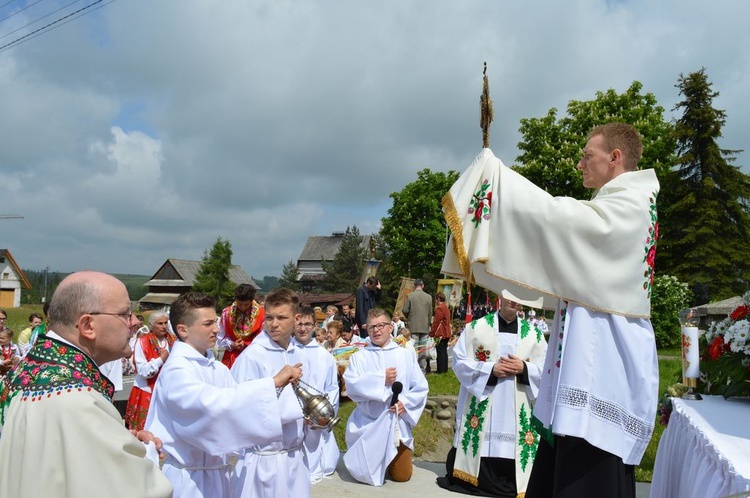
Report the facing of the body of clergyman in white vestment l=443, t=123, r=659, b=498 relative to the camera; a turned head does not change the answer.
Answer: to the viewer's left

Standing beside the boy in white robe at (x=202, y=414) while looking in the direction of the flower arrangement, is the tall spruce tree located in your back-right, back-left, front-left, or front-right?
front-left

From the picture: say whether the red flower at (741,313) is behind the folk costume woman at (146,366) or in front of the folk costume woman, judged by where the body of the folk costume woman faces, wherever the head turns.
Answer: in front

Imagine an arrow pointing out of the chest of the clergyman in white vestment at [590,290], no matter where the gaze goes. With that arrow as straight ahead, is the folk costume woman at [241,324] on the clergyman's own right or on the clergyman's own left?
on the clergyman's own right

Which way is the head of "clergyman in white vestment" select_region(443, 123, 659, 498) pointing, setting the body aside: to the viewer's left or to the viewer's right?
to the viewer's left

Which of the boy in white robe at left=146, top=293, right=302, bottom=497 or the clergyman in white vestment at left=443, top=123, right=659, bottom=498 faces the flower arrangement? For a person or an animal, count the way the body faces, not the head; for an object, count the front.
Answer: the boy in white robe

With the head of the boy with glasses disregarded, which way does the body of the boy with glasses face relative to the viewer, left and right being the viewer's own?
facing the viewer

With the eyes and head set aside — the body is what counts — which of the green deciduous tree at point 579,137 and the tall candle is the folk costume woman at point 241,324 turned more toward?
the tall candle

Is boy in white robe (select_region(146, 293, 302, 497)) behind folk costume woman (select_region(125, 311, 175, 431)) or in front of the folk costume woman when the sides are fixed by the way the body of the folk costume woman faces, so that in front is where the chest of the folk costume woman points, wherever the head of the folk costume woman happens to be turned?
in front

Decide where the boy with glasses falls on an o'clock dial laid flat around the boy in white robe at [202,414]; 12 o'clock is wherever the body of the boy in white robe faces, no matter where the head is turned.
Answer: The boy with glasses is roughly at 10 o'clock from the boy in white robe.

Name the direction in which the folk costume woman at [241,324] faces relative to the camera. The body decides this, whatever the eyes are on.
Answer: toward the camera

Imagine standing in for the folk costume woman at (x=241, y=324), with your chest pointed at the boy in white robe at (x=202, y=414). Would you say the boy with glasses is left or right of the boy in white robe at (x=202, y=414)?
left

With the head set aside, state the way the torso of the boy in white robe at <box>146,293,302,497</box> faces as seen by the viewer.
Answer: to the viewer's right

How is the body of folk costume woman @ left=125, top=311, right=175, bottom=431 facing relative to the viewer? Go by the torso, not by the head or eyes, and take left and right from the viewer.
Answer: facing the viewer and to the right of the viewer

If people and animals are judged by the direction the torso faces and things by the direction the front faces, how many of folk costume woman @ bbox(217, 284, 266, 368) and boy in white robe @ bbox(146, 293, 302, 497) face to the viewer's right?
1

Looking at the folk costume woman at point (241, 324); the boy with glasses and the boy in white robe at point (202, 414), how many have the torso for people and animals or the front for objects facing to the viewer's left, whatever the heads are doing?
0

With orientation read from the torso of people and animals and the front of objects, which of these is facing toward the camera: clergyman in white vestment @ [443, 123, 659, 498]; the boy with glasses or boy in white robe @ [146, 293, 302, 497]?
the boy with glasses

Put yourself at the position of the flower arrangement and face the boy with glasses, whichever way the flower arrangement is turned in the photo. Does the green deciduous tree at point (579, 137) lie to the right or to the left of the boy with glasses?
right
